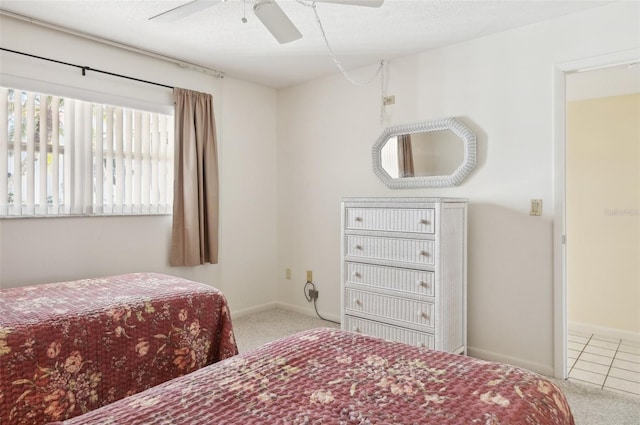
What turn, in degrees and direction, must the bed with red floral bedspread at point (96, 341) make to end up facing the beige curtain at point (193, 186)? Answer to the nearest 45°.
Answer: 0° — it already faces it

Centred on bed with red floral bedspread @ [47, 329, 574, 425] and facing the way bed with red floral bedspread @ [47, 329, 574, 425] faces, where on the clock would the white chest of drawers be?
The white chest of drawers is roughly at 11 o'clock from the bed with red floral bedspread.

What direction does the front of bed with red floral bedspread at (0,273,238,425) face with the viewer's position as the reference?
facing away from the viewer and to the right of the viewer

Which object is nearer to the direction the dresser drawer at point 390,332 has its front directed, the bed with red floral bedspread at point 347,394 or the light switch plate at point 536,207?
the bed with red floral bedspread

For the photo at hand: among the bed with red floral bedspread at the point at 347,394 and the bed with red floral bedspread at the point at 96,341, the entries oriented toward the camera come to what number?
0

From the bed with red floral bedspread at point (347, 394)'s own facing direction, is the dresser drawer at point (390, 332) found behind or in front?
in front

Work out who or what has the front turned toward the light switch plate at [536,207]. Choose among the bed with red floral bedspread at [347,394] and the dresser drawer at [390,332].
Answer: the bed with red floral bedspread

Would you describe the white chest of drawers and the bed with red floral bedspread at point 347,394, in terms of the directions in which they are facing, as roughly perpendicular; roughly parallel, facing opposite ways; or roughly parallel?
roughly parallel, facing opposite ways

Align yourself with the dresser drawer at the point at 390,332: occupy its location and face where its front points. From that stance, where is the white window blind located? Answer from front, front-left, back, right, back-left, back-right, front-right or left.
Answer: front-right

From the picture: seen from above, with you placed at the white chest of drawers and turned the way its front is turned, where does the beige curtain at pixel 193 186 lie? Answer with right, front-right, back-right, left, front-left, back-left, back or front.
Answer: front-right

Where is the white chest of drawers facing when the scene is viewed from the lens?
facing the viewer and to the left of the viewer

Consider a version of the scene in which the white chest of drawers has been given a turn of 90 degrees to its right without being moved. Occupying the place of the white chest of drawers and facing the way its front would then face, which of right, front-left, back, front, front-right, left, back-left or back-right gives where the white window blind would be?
front-left

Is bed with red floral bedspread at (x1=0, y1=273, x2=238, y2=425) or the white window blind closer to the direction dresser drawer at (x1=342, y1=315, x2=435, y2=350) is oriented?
the bed with red floral bedspread

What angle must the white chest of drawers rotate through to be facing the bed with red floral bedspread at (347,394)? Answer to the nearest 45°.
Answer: approximately 45° to its left

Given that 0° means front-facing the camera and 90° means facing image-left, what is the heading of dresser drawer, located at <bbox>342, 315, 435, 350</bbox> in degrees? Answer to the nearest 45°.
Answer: approximately 45°
